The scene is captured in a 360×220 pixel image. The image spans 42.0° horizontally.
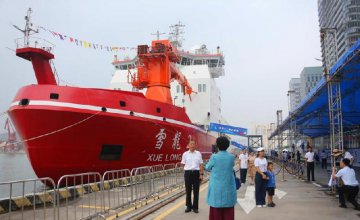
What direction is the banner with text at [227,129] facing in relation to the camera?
toward the camera

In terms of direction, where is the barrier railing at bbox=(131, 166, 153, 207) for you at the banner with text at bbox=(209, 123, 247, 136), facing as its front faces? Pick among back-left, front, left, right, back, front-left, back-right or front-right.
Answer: front

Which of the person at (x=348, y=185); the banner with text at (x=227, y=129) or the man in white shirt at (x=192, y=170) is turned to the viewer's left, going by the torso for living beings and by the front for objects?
the person

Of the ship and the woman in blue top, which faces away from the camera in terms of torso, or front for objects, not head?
the woman in blue top

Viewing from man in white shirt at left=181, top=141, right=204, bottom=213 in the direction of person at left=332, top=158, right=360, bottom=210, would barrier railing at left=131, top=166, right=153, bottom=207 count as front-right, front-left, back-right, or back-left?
back-left

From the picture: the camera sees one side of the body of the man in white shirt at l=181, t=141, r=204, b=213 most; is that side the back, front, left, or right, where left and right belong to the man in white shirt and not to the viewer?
front

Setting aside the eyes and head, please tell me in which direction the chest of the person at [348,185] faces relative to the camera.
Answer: to the viewer's left

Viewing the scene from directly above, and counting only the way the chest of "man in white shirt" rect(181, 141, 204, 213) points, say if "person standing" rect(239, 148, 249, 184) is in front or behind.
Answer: behind

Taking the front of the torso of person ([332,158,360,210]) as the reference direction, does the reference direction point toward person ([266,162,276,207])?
yes

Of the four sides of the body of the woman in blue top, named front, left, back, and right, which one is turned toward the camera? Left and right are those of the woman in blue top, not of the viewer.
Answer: back

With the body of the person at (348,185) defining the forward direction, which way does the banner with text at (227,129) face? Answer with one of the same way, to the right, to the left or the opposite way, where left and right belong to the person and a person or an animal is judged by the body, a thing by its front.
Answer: to the left

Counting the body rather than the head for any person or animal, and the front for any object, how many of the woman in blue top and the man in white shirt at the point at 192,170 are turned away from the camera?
1

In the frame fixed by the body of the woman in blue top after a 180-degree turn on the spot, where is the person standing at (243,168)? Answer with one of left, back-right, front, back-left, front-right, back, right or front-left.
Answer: back

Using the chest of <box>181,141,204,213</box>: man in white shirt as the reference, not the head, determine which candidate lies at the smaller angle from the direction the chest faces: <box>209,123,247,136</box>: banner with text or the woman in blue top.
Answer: the woman in blue top

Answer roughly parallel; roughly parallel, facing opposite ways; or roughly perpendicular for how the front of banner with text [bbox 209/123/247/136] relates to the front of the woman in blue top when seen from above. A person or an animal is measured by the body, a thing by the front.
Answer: roughly parallel, facing opposite ways

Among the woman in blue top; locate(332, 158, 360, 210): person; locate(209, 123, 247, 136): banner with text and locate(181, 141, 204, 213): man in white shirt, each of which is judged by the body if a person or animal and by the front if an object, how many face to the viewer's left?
1
